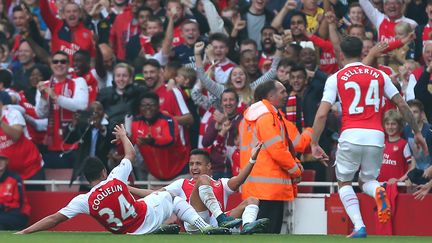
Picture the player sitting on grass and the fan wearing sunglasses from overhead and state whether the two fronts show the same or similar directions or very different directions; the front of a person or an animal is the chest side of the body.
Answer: same or similar directions

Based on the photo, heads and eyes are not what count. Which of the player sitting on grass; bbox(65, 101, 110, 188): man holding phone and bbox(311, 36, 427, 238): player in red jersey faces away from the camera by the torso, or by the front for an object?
the player in red jersey

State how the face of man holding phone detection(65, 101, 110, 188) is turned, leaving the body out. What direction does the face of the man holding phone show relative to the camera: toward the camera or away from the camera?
toward the camera

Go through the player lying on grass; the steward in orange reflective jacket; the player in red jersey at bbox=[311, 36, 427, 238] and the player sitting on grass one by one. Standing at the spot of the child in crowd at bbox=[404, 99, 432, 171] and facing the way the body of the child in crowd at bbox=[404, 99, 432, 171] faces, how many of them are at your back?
0

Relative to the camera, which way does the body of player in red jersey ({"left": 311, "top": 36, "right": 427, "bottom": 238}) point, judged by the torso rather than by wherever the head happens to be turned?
away from the camera

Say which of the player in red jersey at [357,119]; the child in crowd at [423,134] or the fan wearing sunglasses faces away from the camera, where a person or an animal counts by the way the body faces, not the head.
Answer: the player in red jersey

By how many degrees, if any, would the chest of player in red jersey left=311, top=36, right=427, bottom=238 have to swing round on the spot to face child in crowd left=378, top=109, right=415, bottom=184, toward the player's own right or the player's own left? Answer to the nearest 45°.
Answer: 0° — they already face them

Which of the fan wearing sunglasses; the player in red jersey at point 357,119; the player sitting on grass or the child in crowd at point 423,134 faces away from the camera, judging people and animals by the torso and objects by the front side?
the player in red jersey

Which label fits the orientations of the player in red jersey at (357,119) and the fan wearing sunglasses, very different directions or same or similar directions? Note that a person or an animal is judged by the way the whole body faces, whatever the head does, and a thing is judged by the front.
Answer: very different directions

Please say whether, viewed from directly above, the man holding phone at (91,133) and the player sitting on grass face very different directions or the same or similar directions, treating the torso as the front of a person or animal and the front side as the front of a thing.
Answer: same or similar directions

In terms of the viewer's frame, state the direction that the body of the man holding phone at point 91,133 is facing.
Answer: toward the camera

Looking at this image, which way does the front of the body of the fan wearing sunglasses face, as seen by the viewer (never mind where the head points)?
toward the camera

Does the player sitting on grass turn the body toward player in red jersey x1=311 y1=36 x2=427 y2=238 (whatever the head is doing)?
no

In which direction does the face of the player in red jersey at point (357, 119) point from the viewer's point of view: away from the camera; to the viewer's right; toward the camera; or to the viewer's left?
away from the camera

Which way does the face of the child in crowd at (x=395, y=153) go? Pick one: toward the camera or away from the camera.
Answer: toward the camera

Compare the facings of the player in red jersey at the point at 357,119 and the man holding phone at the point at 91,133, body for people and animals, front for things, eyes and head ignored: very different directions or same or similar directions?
very different directions

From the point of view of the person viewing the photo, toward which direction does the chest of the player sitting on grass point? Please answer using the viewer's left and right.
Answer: facing the viewer

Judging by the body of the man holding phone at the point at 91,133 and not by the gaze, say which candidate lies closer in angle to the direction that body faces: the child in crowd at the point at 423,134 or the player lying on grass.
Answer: the player lying on grass
